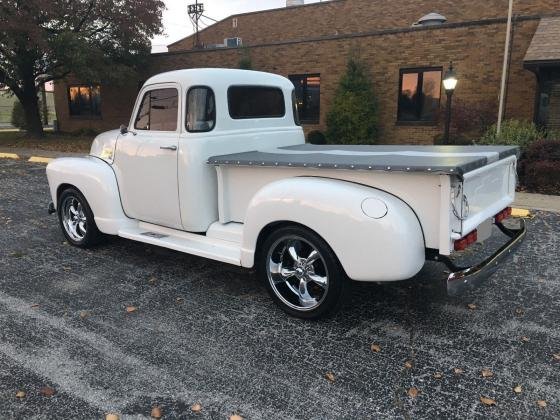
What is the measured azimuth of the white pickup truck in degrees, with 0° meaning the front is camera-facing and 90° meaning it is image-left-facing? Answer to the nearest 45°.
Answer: approximately 135°

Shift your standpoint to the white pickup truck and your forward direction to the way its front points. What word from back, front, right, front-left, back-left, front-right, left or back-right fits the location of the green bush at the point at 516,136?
right

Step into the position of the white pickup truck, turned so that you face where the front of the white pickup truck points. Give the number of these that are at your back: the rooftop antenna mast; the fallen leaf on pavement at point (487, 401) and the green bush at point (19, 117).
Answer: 1

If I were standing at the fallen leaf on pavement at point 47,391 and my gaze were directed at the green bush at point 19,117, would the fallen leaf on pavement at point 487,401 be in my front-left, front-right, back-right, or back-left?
back-right

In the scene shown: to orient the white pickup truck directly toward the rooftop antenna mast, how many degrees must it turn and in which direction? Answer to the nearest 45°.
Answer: approximately 45° to its right

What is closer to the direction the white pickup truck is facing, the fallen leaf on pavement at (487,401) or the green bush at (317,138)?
the green bush

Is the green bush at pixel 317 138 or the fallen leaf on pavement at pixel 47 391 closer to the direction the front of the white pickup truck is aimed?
the green bush

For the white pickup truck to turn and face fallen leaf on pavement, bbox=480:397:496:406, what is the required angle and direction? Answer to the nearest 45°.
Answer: approximately 180°

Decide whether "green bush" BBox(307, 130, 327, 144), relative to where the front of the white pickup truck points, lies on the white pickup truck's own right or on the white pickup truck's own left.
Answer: on the white pickup truck's own right

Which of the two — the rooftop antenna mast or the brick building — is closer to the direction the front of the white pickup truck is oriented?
the rooftop antenna mast

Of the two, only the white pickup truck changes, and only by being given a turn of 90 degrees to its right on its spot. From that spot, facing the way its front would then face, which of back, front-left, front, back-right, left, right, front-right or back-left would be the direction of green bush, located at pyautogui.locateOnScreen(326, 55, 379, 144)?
front-left

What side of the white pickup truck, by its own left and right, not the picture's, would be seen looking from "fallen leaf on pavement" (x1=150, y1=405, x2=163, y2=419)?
left

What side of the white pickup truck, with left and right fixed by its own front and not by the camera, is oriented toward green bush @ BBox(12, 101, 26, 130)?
front

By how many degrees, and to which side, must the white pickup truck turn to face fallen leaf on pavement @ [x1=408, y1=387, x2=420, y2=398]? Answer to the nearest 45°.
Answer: approximately 180°
